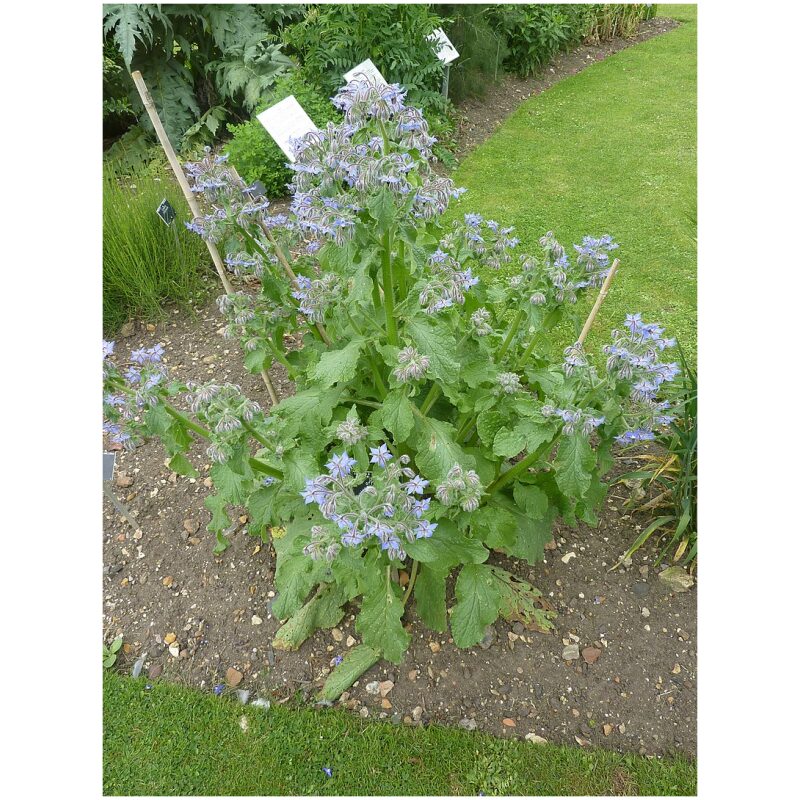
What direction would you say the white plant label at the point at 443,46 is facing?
toward the camera

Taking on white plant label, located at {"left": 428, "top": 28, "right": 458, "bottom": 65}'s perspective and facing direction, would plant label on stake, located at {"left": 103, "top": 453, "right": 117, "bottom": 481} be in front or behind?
in front

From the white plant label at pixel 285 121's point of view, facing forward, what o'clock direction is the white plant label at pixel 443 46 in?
the white plant label at pixel 443 46 is roughly at 7 o'clock from the white plant label at pixel 285 121.

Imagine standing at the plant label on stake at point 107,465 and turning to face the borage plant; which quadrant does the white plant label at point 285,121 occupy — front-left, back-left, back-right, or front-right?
front-left

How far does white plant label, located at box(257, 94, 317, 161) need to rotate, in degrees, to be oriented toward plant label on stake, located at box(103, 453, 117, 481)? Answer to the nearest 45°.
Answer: approximately 90° to its right

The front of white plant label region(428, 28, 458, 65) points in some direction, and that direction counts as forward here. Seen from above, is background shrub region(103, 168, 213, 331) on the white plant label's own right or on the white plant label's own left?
on the white plant label's own right

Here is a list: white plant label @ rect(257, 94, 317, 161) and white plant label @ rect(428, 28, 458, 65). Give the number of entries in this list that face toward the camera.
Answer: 2

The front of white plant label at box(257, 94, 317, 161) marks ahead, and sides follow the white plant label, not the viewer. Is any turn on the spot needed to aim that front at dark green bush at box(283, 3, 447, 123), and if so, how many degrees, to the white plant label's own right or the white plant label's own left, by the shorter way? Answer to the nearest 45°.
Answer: approximately 180°

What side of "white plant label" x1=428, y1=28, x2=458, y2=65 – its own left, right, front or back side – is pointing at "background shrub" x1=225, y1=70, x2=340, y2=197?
right

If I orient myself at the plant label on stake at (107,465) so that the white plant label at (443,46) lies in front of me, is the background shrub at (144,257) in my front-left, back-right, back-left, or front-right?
front-left
